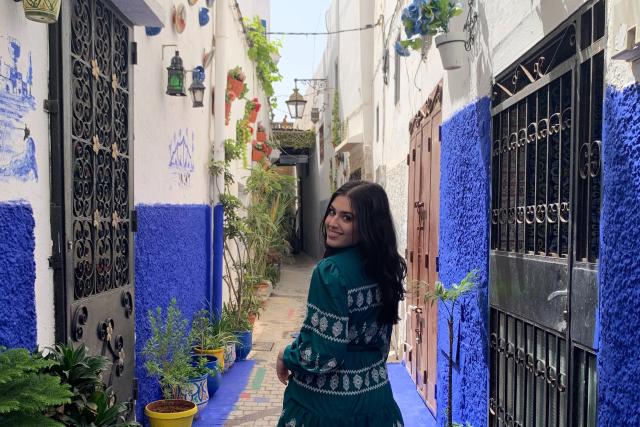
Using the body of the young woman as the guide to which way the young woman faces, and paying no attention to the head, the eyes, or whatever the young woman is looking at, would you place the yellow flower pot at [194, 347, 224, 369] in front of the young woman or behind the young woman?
in front

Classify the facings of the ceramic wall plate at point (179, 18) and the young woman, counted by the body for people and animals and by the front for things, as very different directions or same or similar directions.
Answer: very different directions

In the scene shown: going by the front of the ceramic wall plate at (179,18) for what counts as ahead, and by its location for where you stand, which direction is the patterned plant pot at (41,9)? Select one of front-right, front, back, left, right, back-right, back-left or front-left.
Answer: front-right

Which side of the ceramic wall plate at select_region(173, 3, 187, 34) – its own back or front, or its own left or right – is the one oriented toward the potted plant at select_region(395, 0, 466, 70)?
front

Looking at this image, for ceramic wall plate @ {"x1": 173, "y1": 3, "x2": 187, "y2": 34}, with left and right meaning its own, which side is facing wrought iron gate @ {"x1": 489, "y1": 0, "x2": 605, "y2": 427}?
front

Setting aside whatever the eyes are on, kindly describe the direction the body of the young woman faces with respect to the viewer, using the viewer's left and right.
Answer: facing away from the viewer and to the left of the viewer

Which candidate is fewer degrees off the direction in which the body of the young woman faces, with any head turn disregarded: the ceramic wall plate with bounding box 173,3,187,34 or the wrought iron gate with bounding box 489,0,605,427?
the ceramic wall plate

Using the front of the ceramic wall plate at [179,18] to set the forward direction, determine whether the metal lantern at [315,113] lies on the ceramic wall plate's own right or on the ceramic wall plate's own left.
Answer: on the ceramic wall plate's own left

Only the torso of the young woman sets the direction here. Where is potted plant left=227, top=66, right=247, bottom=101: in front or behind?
in front

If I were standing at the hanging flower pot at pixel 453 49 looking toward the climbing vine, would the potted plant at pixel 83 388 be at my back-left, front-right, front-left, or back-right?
back-left

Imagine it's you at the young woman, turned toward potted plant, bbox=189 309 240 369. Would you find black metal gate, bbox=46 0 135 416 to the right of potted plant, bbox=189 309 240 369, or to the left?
left

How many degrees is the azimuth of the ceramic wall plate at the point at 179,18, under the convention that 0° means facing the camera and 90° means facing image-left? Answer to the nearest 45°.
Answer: approximately 315°
